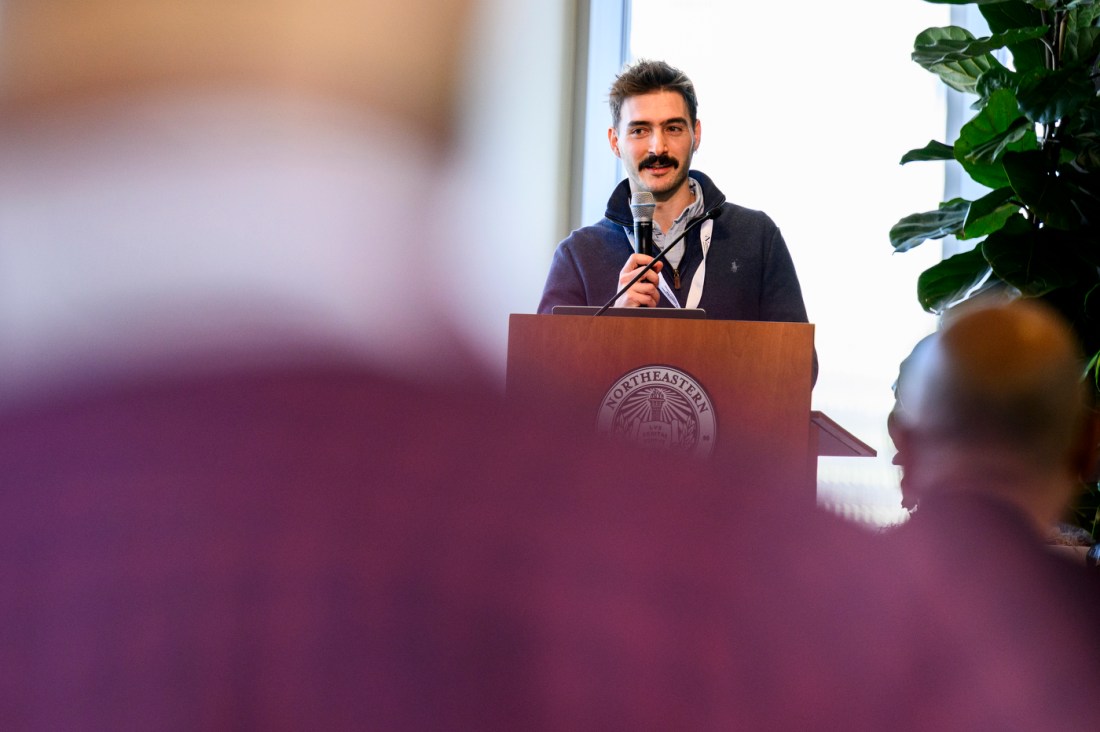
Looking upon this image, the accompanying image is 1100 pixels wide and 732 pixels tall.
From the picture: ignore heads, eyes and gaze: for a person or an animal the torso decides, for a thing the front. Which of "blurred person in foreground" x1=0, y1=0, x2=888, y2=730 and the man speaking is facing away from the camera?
the blurred person in foreground

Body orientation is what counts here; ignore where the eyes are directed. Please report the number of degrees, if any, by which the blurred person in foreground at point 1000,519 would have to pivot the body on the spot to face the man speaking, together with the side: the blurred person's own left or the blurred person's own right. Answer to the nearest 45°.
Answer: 0° — they already face them

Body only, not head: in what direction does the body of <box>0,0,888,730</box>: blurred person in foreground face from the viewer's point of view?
away from the camera

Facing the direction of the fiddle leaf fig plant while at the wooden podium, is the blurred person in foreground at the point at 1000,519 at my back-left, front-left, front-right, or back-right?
back-right

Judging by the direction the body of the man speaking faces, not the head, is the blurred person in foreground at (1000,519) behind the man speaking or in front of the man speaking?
in front

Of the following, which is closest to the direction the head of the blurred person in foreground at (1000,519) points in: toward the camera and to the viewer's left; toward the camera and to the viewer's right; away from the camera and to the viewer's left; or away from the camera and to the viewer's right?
away from the camera and to the viewer's left

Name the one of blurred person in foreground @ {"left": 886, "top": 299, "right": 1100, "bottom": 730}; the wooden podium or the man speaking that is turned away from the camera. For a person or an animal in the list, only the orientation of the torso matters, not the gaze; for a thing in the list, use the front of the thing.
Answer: the blurred person in foreground

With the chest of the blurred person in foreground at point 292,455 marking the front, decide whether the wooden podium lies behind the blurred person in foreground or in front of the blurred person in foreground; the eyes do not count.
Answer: in front

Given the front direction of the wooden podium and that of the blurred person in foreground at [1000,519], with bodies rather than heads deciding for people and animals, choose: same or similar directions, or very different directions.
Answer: very different directions

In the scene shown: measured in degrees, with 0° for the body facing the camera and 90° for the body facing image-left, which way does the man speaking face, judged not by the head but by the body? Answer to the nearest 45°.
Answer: approximately 0°

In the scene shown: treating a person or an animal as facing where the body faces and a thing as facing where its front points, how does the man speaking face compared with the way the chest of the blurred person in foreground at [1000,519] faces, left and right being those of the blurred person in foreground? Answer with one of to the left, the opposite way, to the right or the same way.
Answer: the opposite way
